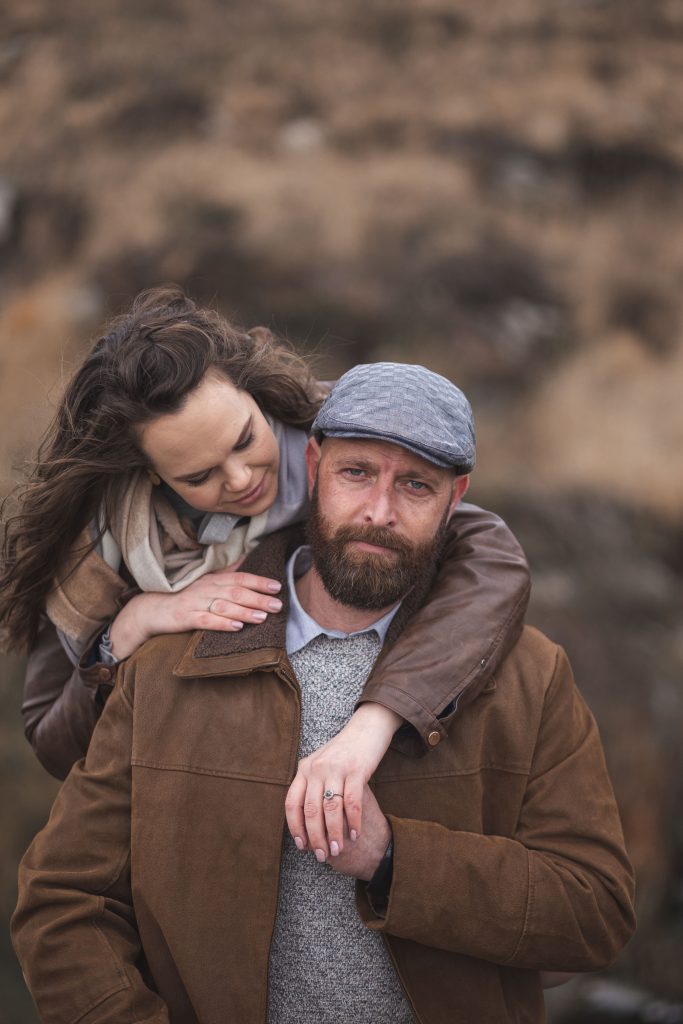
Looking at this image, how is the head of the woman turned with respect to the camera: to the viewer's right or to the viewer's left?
to the viewer's right

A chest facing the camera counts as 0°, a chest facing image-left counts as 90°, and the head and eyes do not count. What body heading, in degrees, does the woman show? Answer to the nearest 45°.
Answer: approximately 315°

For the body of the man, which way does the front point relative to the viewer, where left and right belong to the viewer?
facing the viewer
